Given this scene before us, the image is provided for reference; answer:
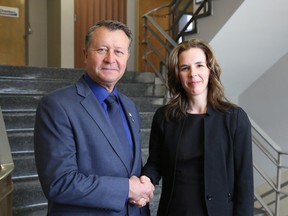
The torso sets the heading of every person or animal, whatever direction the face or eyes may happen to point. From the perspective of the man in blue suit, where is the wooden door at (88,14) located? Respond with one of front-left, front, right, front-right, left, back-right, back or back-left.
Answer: back-left

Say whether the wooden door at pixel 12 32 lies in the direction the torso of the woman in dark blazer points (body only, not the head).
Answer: no

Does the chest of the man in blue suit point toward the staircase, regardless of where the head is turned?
no

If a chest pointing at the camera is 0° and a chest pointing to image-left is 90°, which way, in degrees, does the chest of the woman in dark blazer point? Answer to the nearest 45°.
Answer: approximately 0°

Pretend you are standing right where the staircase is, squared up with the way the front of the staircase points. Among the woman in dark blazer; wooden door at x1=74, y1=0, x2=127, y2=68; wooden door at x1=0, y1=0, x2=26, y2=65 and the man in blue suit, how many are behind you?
2

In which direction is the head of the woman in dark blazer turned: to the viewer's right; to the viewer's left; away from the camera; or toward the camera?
toward the camera

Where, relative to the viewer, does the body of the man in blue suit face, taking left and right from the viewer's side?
facing the viewer and to the right of the viewer

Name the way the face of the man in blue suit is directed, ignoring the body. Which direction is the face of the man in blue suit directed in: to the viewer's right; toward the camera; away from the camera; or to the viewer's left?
toward the camera

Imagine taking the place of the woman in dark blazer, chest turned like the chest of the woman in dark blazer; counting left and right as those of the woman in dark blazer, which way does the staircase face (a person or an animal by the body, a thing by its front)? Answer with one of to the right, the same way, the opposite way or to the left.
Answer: the same way

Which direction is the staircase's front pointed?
toward the camera

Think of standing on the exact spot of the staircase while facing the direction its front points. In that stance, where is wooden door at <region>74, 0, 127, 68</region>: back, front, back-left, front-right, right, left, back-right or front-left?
back

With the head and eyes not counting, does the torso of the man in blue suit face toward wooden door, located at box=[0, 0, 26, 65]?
no

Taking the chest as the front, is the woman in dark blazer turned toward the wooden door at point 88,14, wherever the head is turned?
no

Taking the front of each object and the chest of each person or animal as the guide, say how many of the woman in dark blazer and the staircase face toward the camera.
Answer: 2

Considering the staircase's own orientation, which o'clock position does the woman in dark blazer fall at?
The woman in dark blazer is roughly at 11 o'clock from the staircase.
